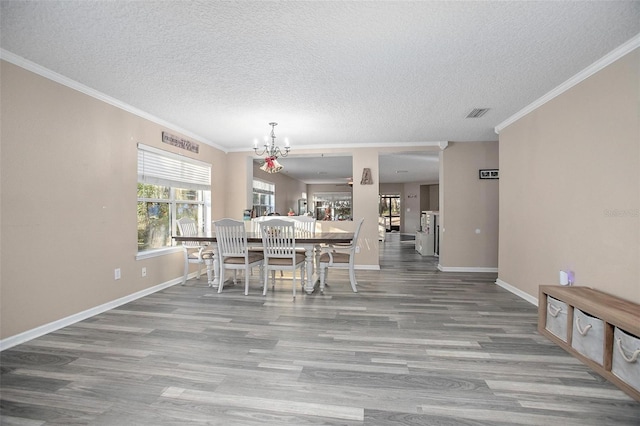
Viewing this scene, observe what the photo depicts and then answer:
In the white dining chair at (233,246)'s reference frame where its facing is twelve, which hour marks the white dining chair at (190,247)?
the white dining chair at (190,247) is roughly at 9 o'clock from the white dining chair at (233,246).

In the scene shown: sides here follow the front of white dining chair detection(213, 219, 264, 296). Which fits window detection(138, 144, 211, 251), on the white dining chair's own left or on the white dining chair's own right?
on the white dining chair's own left

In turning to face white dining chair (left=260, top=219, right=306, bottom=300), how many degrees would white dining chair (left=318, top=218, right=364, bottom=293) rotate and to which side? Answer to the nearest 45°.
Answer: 0° — it already faces it

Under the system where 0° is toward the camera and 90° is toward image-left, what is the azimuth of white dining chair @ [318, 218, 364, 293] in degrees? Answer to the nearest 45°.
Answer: approximately 90°

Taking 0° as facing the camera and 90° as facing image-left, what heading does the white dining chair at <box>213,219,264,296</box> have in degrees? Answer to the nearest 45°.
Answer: approximately 225°

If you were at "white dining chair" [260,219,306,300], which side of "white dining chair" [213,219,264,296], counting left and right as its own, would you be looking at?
right

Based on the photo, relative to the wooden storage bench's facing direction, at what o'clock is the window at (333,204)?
The window is roughly at 3 o'clock from the wooden storage bench.

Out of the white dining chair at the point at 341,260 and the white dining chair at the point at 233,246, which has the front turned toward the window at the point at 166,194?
the white dining chair at the point at 341,260

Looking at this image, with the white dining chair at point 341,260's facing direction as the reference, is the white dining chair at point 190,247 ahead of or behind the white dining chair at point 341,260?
ahead

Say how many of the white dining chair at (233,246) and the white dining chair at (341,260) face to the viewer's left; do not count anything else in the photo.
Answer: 1

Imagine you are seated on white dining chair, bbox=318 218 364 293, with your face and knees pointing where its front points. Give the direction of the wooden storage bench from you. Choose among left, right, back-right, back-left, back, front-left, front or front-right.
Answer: back-left

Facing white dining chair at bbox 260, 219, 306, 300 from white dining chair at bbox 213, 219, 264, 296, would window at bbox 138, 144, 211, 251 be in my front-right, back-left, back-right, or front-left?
back-left

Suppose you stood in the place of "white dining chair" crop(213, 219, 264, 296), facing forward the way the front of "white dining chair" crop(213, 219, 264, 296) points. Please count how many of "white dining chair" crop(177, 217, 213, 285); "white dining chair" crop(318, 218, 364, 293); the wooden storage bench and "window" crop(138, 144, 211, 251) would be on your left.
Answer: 2

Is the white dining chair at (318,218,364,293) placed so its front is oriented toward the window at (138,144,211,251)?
yes

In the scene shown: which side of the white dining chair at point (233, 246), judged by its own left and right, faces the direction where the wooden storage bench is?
right

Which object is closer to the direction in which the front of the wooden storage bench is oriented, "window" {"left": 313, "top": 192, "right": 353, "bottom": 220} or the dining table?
the dining table
